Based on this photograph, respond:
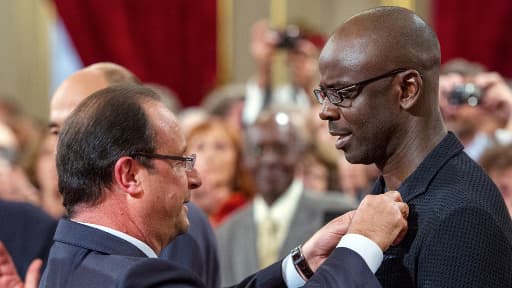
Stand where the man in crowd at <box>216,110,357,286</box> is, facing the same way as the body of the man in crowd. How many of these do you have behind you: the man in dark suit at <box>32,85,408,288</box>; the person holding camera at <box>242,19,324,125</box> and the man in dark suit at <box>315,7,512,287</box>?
1

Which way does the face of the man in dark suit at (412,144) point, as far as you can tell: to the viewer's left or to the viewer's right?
to the viewer's left

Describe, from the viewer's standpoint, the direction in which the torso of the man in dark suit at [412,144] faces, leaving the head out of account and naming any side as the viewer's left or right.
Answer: facing to the left of the viewer

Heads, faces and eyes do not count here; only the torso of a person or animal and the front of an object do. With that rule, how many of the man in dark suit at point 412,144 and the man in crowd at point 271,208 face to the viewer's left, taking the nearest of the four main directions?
1

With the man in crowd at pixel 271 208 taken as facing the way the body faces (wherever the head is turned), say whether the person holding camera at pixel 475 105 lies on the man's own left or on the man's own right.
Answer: on the man's own left

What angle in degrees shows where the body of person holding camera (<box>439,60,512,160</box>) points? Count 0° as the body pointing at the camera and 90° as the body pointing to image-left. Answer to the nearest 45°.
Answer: approximately 0°

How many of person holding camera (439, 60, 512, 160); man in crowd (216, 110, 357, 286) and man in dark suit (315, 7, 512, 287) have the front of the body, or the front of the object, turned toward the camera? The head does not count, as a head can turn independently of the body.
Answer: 2

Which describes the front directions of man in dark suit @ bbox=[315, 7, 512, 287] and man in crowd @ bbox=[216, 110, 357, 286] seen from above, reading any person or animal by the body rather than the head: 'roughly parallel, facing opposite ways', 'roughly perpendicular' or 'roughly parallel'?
roughly perpendicular

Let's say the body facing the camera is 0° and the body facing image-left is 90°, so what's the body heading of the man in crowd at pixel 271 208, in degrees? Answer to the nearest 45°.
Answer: approximately 0°
